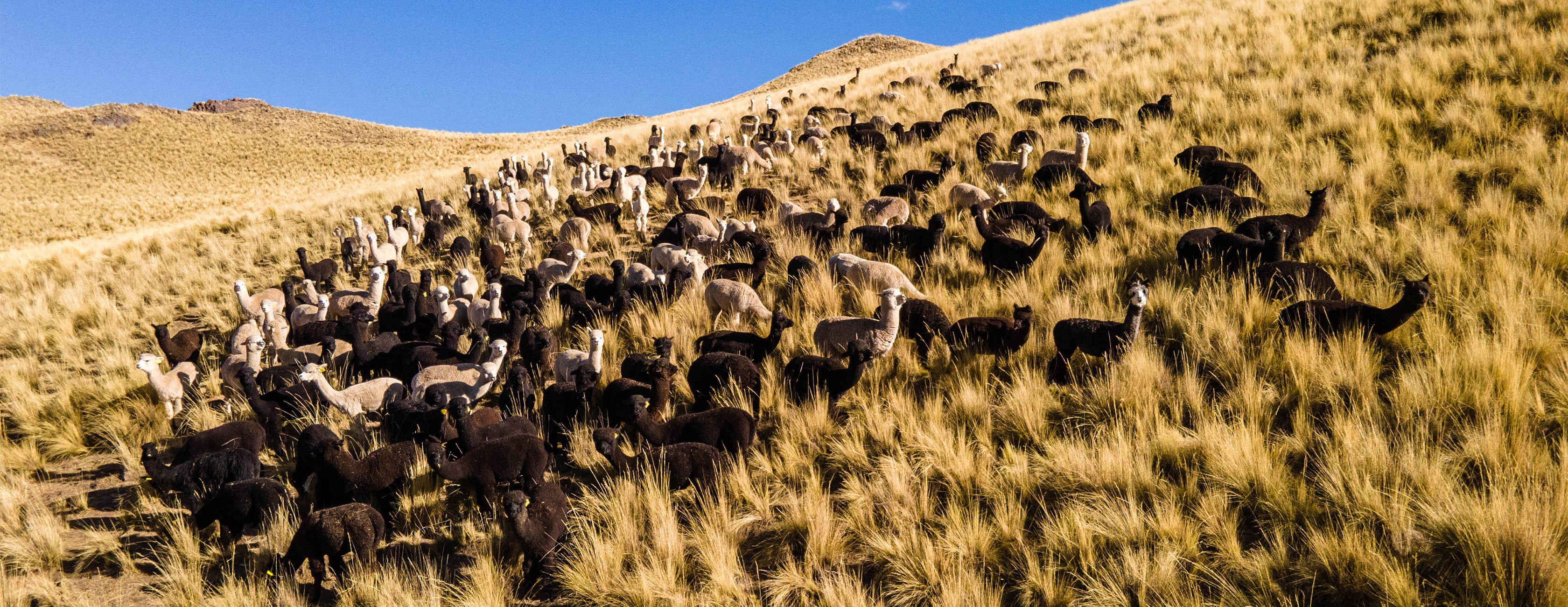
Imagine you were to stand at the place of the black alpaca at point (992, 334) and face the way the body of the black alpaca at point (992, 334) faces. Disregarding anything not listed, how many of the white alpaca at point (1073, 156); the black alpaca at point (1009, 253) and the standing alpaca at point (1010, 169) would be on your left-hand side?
3

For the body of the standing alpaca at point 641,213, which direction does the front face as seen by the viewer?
toward the camera

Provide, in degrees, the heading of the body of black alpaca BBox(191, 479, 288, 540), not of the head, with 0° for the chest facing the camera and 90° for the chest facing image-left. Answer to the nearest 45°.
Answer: approximately 90°

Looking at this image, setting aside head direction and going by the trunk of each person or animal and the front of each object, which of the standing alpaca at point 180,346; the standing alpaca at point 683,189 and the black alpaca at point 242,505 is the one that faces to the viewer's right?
the standing alpaca at point 683,189

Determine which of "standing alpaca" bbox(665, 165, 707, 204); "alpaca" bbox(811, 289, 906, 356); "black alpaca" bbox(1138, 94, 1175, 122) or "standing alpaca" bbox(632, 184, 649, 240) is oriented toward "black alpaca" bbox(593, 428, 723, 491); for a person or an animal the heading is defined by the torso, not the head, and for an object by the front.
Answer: "standing alpaca" bbox(632, 184, 649, 240)

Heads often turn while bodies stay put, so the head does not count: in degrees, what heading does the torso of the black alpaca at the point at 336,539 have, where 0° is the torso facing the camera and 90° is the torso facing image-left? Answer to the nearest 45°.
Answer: approximately 90°

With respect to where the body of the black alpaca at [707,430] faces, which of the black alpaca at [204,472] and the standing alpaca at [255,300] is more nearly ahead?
the black alpaca

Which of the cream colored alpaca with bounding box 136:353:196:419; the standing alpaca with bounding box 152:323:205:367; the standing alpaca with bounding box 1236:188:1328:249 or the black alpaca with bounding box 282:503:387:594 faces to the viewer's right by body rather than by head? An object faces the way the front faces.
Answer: the standing alpaca with bounding box 1236:188:1328:249

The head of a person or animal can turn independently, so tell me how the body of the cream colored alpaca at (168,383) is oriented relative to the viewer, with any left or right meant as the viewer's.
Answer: facing the viewer and to the left of the viewer

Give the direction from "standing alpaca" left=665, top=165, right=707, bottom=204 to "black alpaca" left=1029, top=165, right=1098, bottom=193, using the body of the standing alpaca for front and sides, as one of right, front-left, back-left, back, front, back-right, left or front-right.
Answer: front-right

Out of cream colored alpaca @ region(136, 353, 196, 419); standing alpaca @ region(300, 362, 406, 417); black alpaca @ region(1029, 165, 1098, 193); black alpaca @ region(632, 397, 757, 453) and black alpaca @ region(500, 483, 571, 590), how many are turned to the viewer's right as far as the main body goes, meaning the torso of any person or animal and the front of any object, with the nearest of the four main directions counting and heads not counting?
1

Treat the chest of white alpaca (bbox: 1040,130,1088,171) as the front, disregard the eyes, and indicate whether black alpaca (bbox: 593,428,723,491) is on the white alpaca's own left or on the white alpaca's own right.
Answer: on the white alpaca's own right

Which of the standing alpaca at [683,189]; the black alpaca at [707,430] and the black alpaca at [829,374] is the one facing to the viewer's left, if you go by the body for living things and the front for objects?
the black alpaca at [707,430]

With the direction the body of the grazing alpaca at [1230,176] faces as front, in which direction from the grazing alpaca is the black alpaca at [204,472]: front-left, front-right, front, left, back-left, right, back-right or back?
back-right

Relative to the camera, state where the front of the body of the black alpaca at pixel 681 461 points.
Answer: to the viewer's left

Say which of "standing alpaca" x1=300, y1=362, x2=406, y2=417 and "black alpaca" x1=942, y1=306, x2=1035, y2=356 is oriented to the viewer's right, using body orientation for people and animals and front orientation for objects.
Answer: the black alpaca

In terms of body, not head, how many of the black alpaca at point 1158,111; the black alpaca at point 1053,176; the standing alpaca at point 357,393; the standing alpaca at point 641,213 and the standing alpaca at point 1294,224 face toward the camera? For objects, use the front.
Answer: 1
